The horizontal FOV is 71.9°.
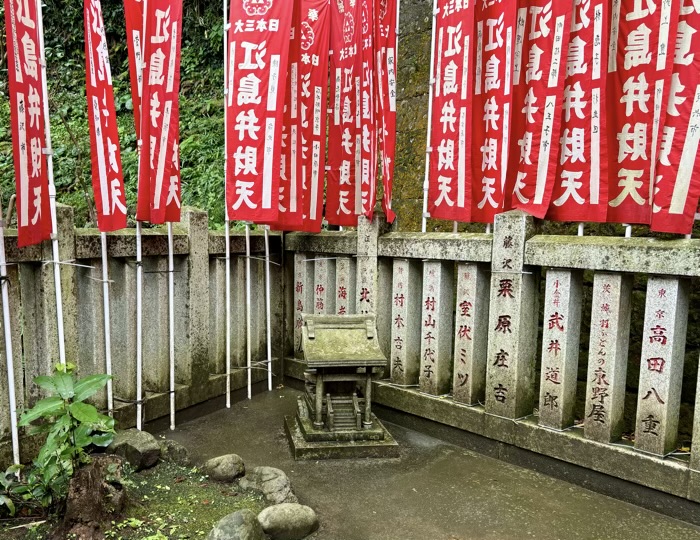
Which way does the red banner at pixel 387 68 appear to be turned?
toward the camera

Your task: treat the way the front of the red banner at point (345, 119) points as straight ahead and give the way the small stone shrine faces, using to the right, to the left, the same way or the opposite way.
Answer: the same way

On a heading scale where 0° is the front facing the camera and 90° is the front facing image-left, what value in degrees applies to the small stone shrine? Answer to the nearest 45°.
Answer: approximately 0°

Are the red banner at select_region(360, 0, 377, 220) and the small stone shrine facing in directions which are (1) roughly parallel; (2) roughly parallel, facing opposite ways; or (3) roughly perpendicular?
roughly parallel

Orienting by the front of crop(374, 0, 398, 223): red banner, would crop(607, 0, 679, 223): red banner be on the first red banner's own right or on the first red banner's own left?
on the first red banner's own left

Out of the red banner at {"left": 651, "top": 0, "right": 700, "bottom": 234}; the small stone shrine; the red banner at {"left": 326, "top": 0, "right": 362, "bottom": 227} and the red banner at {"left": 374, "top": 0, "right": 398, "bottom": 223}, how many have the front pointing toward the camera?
4

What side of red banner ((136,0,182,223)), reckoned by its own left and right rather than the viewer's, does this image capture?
front

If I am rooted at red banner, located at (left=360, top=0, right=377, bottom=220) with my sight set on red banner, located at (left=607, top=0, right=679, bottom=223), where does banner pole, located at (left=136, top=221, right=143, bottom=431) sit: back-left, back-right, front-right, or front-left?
back-right

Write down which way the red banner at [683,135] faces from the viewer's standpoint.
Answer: facing the viewer

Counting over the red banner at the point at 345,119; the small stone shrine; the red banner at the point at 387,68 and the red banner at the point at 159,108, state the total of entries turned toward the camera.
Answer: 4

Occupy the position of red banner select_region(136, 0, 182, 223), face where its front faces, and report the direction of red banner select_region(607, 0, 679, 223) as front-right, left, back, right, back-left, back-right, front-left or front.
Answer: front-left

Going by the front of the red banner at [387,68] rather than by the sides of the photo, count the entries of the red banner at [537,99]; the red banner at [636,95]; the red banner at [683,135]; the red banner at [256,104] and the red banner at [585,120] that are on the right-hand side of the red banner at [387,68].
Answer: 1

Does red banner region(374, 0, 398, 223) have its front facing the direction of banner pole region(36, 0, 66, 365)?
no
